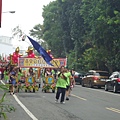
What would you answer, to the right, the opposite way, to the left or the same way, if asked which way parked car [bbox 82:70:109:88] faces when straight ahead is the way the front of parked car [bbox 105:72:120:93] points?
the same way

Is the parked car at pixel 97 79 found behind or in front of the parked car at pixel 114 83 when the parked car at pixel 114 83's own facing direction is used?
in front

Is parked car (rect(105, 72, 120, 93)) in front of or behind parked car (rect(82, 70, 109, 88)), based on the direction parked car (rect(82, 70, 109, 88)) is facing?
behind
